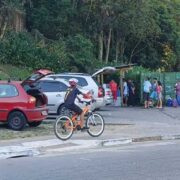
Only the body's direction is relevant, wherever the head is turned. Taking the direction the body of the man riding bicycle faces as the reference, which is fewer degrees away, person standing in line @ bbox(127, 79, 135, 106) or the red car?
the person standing in line

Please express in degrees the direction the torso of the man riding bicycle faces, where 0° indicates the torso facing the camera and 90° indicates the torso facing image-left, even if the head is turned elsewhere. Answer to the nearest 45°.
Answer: approximately 270°

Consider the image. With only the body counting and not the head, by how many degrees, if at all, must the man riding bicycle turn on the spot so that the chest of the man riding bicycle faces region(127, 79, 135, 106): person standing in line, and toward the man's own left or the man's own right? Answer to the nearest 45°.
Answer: approximately 90° to the man's own left

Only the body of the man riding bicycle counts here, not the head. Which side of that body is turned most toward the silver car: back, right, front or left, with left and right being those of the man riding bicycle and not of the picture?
left

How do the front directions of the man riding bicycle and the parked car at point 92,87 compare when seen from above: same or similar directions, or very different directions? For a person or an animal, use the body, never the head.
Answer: very different directions
